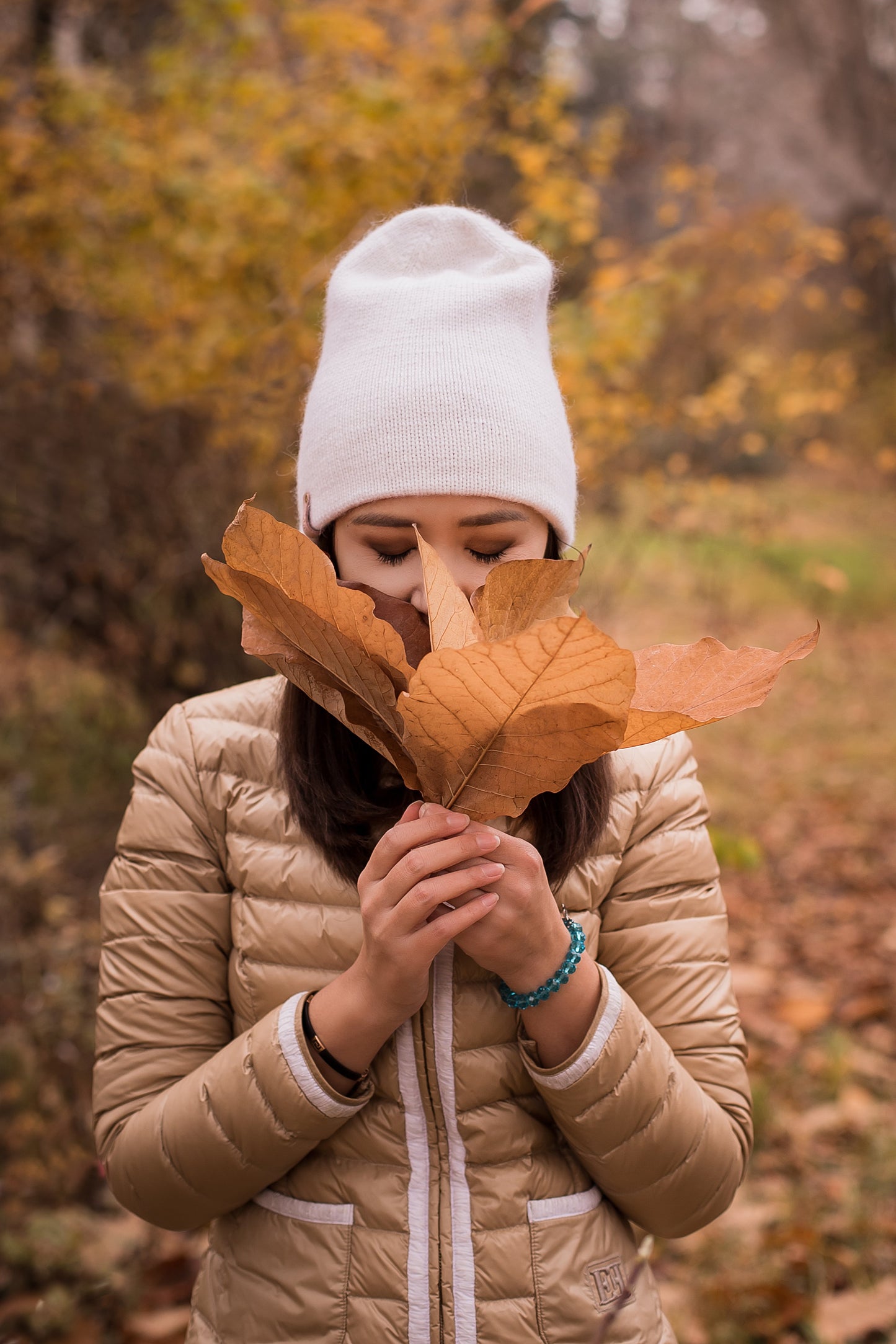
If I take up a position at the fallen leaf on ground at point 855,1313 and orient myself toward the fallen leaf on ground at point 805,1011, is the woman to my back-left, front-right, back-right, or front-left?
back-left

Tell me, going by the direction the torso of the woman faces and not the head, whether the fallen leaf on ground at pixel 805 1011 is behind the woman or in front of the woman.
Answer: behind

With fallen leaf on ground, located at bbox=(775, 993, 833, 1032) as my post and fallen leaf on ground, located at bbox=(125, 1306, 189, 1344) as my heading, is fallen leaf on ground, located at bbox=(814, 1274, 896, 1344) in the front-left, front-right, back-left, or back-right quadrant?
front-left

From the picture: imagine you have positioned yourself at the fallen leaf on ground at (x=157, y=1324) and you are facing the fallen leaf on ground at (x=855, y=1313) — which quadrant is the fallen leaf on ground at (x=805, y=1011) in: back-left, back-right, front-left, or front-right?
front-left

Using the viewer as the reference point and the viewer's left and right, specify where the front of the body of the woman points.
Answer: facing the viewer

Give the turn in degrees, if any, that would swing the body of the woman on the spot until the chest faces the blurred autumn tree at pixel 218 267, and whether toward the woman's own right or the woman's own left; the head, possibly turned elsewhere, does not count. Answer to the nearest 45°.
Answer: approximately 180°

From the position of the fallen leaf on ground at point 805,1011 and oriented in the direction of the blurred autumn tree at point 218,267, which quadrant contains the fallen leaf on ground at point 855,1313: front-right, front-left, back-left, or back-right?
back-left
